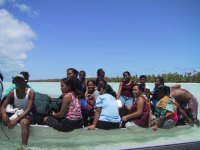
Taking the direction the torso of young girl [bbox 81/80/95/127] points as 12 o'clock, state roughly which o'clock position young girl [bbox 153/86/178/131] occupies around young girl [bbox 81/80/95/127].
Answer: young girl [bbox 153/86/178/131] is roughly at 9 o'clock from young girl [bbox 81/80/95/127].

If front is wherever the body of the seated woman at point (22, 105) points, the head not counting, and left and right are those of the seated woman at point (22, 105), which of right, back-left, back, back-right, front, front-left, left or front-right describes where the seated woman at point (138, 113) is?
left

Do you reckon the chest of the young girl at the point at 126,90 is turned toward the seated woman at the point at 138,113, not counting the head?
yes

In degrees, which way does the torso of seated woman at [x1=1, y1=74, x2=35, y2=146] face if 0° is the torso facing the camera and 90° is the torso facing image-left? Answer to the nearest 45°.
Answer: approximately 0°

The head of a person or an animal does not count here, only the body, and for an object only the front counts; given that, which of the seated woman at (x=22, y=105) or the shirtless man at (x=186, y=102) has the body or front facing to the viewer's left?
the shirtless man

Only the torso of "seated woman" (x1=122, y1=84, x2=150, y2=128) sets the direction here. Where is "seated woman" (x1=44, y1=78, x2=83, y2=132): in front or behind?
in front

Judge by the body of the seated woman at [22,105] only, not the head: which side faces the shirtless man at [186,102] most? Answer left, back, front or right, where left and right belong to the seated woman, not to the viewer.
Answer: left
